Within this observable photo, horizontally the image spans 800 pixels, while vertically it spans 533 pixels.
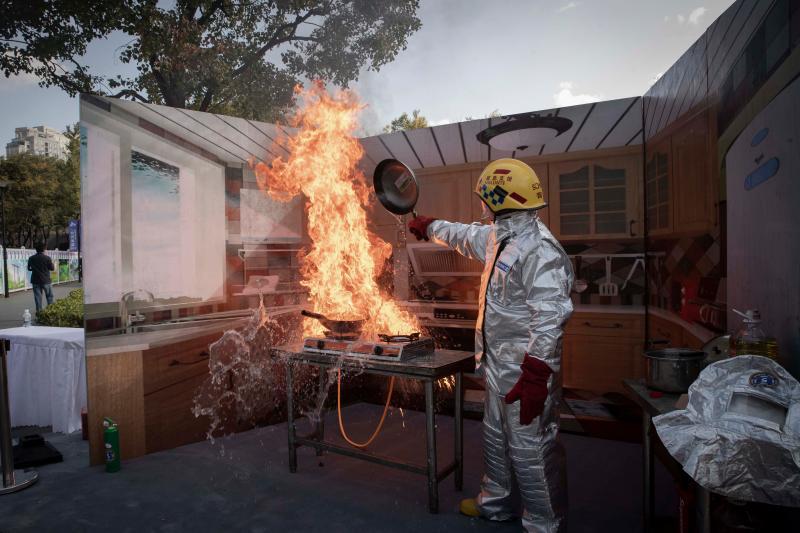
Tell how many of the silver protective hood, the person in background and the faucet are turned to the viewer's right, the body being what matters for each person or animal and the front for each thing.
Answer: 1

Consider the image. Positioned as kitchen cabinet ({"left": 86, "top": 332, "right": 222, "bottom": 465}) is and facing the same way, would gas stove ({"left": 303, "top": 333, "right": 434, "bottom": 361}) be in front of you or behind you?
in front

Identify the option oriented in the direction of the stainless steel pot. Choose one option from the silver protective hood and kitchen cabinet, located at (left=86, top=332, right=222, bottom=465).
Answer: the kitchen cabinet

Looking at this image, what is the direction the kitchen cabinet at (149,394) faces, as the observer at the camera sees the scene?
facing the viewer and to the right of the viewer

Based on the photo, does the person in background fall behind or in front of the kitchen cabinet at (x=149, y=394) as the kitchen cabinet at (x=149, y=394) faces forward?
behind

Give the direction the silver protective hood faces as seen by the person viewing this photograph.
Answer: facing the viewer

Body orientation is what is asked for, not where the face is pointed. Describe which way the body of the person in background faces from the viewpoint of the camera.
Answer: away from the camera
